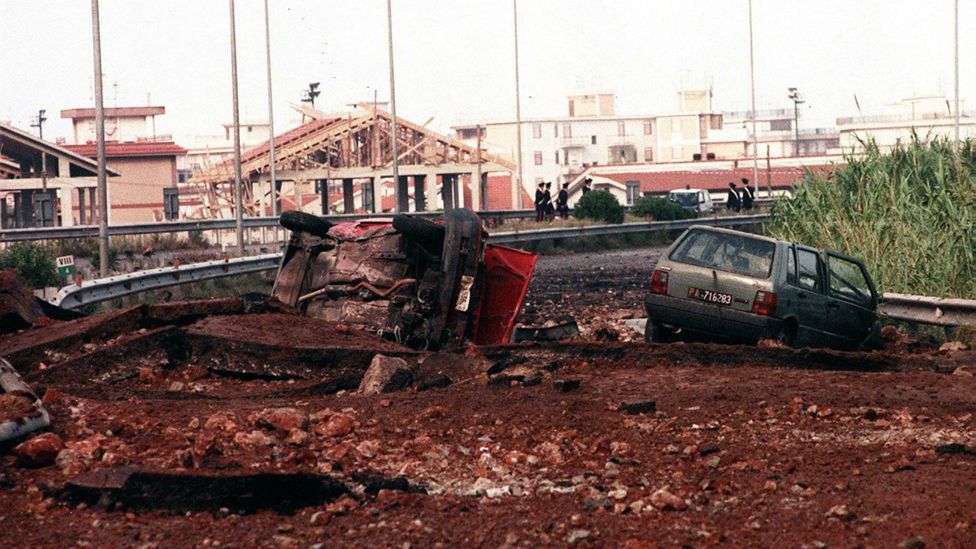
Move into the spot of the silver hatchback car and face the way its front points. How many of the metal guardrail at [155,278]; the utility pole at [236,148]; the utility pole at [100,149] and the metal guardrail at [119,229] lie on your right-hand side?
0

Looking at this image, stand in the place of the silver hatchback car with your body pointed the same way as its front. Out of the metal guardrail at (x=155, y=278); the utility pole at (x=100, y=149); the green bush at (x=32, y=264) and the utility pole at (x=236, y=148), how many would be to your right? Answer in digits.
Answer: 0

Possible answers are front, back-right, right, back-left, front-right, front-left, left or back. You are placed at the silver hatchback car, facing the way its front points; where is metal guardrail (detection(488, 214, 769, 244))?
front-left

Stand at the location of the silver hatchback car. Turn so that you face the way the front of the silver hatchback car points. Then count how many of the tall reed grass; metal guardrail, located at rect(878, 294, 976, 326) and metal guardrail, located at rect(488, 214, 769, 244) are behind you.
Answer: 0

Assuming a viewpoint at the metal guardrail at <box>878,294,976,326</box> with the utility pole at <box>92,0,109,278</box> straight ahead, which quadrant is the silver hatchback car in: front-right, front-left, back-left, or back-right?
front-left

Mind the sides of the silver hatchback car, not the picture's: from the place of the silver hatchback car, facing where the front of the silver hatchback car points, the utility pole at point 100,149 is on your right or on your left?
on your left

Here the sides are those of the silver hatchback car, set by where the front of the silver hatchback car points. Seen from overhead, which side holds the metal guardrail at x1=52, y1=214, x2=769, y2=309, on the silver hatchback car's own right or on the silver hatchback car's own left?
on the silver hatchback car's own left

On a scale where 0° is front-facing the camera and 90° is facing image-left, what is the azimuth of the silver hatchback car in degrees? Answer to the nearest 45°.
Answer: approximately 225°

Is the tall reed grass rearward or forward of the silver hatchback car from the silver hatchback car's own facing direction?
forward

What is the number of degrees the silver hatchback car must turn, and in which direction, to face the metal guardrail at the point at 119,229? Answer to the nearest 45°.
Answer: approximately 90° to its left

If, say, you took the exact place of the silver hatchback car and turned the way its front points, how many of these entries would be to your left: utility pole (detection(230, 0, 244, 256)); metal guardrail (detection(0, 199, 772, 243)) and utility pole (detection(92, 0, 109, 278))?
3

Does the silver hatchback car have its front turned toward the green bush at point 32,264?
no
